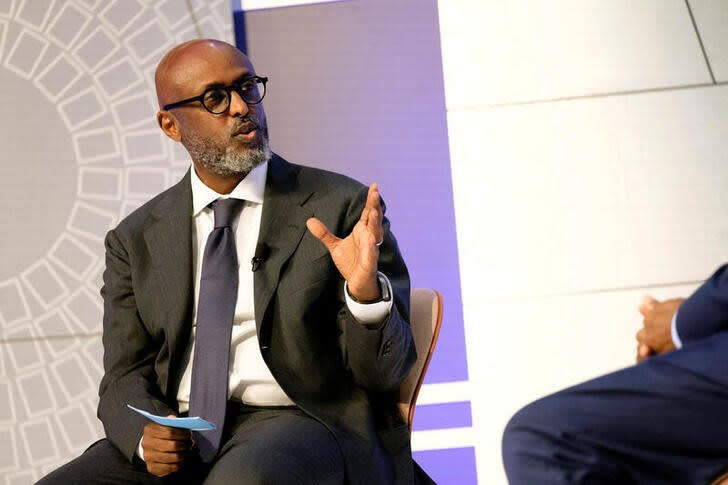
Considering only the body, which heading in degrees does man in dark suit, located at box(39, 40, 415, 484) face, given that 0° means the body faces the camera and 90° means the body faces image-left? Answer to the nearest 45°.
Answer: approximately 0°

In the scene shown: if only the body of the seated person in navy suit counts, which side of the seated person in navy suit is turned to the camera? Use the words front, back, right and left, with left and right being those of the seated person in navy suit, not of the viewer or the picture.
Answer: left

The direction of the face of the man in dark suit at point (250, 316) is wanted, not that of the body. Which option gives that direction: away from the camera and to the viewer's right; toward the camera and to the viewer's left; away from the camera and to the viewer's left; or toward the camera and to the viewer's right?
toward the camera and to the viewer's right

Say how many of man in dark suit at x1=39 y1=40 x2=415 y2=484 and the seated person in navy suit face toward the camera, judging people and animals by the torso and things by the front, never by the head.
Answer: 1

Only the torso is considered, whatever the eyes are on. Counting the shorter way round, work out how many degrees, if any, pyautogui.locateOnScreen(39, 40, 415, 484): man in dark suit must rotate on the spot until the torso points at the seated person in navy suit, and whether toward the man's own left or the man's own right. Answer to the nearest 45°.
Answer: approximately 45° to the man's own left

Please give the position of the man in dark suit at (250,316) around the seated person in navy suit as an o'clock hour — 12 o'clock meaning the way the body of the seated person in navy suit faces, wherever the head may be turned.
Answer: The man in dark suit is roughly at 1 o'clock from the seated person in navy suit.
